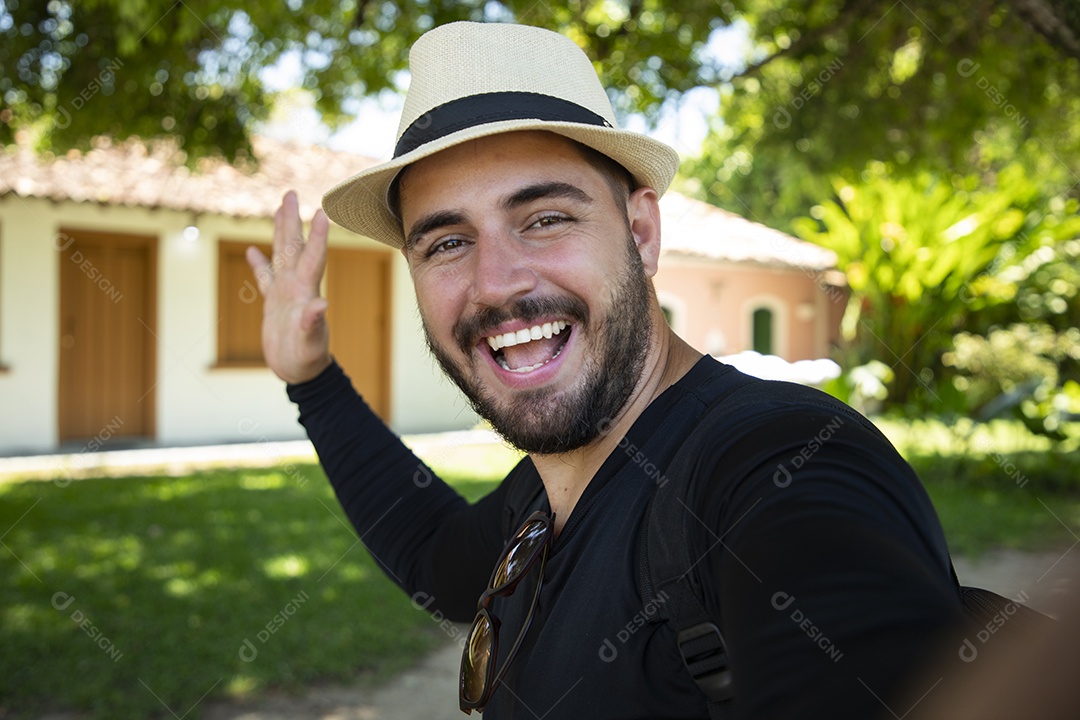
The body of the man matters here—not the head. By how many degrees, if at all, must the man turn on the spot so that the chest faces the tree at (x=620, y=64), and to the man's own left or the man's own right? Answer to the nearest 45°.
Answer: approximately 135° to the man's own right

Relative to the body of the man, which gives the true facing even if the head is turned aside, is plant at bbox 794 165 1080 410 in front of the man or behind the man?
behind

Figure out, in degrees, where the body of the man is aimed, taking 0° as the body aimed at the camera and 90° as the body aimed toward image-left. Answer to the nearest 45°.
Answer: approximately 45°

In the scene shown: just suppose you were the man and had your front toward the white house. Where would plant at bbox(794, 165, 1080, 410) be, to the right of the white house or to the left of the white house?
right

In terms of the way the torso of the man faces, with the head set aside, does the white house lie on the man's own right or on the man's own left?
on the man's own right
